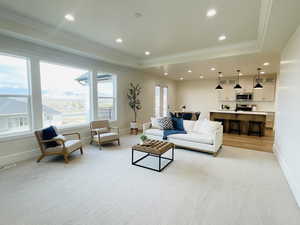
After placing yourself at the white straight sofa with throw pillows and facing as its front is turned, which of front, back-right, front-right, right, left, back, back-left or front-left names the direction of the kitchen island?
back

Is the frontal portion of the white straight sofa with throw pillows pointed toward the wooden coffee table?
yes

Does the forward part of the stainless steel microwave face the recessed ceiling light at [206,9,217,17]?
yes

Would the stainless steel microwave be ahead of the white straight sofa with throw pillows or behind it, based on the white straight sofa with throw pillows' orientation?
behind

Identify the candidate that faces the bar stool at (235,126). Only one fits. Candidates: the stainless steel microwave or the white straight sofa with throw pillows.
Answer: the stainless steel microwave

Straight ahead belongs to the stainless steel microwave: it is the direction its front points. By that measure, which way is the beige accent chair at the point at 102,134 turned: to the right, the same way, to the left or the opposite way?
to the left

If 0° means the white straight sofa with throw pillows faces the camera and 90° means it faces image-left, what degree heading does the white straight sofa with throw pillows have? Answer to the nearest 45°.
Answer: approximately 45°

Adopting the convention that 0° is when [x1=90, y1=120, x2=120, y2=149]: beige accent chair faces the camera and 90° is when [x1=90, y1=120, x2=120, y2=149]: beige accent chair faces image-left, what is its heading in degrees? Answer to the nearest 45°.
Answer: approximately 315°

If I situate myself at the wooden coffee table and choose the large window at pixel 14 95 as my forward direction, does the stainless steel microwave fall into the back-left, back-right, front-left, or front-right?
back-right
